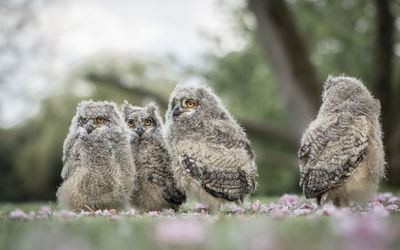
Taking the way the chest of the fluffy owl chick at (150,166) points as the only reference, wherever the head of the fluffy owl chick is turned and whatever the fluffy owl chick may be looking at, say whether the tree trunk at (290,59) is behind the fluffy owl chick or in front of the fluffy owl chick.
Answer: behind

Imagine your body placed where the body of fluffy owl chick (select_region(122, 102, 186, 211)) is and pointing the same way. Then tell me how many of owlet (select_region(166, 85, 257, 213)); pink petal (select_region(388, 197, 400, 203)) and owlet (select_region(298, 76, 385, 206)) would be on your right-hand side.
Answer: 0

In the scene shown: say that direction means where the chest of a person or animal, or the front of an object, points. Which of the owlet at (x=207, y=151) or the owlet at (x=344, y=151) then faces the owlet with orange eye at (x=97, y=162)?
the owlet at (x=207, y=151)

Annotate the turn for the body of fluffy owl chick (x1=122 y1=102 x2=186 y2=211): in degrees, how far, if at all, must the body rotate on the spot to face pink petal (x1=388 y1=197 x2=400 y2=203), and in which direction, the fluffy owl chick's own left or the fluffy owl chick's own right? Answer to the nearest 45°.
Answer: approximately 135° to the fluffy owl chick's own left

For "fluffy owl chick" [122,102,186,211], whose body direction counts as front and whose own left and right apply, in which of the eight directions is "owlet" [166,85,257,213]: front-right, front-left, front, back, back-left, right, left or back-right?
left

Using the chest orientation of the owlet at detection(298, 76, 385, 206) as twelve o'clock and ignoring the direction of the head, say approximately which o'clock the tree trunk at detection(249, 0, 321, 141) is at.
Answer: The tree trunk is roughly at 10 o'clock from the owlet.

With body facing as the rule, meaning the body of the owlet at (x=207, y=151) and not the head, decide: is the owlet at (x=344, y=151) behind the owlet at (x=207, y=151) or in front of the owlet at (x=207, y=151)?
behind

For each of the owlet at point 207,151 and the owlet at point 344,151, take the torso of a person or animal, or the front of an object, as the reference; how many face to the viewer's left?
1

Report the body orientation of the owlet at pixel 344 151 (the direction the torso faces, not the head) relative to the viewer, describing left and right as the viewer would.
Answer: facing away from the viewer and to the right of the viewer

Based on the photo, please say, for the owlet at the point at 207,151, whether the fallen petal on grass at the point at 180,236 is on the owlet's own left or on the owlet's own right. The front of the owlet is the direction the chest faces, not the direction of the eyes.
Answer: on the owlet's own left

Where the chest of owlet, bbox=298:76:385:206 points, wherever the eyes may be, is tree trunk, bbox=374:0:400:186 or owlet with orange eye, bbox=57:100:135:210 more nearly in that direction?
the tree trunk

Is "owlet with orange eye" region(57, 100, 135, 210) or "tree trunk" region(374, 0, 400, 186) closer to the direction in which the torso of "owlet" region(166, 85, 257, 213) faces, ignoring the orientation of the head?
the owlet with orange eye

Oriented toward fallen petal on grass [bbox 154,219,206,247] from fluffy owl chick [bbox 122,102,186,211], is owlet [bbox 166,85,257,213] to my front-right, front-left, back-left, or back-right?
front-left

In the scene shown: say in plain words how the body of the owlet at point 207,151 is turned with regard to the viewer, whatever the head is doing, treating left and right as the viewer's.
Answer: facing to the left of the viewer

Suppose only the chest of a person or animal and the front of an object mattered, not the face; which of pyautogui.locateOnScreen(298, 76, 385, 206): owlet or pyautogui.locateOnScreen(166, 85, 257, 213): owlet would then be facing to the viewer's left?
pyautogui.locateOnScreen(166, 85, 257, 213): owlet
